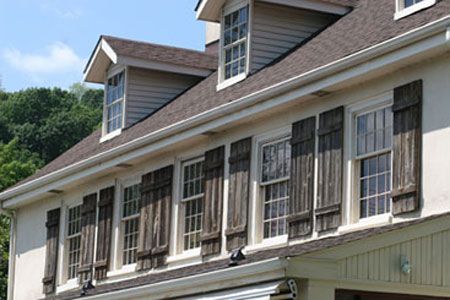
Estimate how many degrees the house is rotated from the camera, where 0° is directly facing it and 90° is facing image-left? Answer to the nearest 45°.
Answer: approximately 45°
